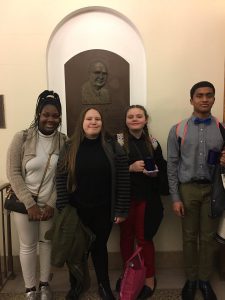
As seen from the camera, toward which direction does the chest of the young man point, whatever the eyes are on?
toward the camera

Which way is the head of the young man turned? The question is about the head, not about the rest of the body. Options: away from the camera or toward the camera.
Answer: toward the camera
